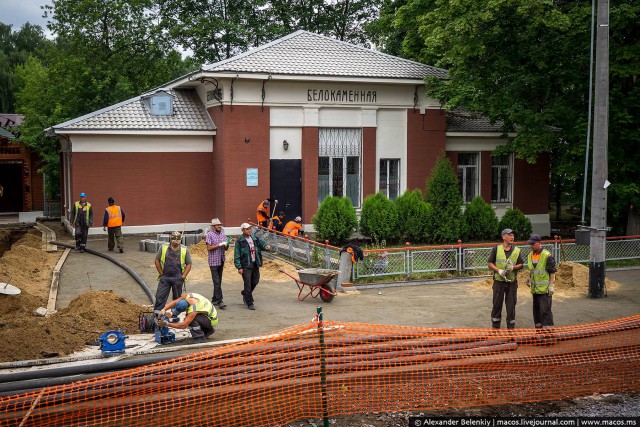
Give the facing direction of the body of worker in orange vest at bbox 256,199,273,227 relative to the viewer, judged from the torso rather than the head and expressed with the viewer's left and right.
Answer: facing to the right of the viewer

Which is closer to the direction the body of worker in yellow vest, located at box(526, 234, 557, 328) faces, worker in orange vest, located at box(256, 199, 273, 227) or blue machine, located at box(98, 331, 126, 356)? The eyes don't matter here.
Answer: the blue machine

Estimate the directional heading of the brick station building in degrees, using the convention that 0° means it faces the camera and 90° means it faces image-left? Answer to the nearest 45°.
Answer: approximately 0°

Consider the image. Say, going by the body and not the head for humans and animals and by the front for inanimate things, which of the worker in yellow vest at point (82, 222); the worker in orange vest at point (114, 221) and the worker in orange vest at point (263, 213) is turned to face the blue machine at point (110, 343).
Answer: the worker in yellow vest

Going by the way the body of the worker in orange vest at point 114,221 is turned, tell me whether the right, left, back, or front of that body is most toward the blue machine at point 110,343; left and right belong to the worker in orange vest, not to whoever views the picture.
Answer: back

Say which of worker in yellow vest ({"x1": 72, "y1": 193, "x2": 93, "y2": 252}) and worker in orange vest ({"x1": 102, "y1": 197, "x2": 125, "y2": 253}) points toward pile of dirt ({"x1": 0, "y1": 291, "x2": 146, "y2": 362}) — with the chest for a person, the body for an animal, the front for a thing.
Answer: the worker in yellow vest

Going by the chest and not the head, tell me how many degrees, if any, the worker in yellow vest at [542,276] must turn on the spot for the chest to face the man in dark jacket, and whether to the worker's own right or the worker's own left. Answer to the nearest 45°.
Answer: approximately 45° to the worker's own right

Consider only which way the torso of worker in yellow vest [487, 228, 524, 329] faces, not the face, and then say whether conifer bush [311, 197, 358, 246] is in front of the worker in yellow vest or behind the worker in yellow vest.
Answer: behind

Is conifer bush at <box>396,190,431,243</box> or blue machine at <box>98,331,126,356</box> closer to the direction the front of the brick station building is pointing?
the blue machine
